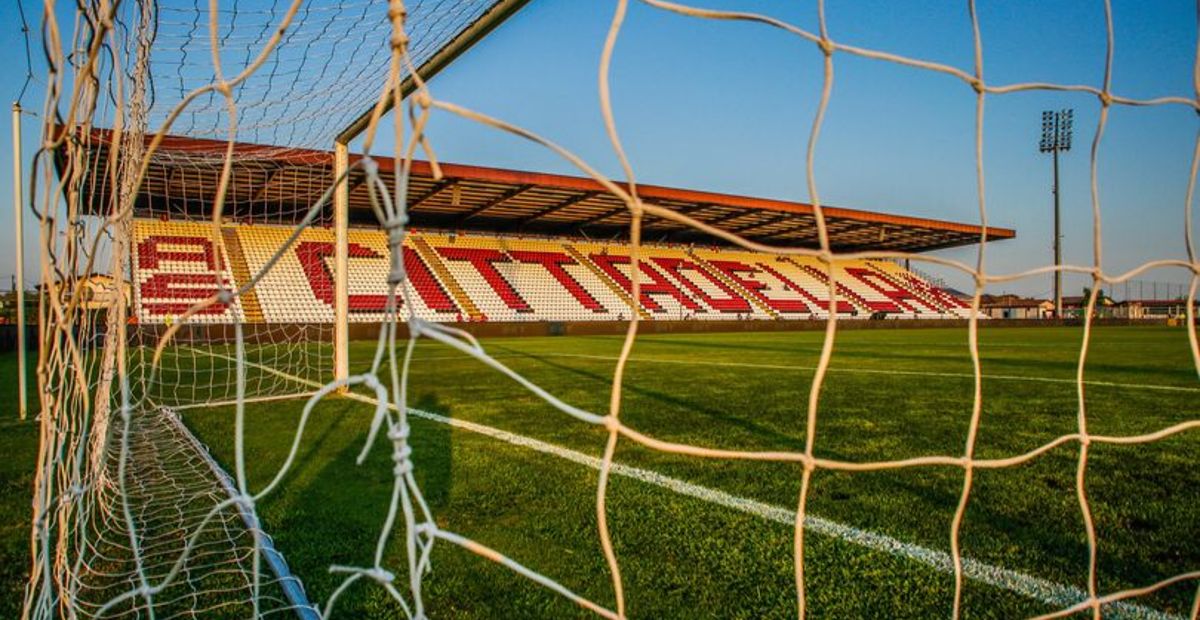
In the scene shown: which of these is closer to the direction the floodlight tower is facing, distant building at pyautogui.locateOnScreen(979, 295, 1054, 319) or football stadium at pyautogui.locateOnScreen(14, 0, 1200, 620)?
the football stadium

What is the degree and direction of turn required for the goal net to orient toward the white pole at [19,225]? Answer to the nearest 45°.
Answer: approximately 90° to its left

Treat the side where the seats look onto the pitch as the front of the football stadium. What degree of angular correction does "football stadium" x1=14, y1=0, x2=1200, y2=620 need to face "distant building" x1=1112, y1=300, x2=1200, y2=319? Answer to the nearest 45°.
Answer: approximately 90° to its left

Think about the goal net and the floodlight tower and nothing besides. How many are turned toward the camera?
1

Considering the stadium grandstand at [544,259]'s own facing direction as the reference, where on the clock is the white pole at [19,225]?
The white pole is roughly at 2 o'clock from the stadium grandstand.

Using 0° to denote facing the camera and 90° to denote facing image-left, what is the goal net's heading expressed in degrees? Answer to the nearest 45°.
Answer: approximately 225°

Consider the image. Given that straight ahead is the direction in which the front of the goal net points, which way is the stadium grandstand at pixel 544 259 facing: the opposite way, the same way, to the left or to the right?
to the right

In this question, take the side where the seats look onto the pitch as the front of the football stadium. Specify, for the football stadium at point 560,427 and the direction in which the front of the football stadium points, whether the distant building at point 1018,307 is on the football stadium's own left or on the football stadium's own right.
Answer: on the football stadium's own left
